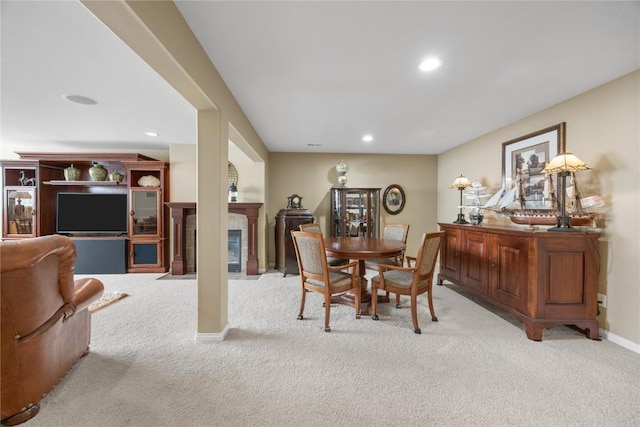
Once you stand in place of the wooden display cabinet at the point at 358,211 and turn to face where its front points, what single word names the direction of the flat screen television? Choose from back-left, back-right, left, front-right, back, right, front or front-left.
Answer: right

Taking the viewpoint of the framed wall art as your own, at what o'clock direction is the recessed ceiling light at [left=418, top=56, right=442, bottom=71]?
The recessed ceiling light is roughly at 11 o'clock from the framed wall art.

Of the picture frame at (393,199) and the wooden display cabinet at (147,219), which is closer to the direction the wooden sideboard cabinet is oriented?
the wooden display cabinet

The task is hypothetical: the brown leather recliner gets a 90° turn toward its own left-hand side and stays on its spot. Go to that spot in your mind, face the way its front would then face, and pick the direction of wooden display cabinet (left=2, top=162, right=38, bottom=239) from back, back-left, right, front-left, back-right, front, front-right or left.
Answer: front-right

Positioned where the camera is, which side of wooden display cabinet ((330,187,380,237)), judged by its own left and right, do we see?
front

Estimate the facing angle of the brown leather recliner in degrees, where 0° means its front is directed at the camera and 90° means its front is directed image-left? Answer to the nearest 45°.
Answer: approximately 225°

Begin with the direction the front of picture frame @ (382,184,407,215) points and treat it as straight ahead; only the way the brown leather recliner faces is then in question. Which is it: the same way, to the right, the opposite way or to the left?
the opposite way

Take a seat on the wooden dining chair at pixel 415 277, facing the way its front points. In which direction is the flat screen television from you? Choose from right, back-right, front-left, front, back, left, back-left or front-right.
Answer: front-left

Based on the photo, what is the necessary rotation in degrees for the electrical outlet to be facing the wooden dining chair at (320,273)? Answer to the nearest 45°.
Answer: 0° — it already faces it

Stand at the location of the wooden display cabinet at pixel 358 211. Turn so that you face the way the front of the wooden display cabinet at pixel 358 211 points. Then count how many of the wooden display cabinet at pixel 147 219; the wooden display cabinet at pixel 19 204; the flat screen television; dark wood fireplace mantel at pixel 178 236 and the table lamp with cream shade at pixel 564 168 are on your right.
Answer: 4

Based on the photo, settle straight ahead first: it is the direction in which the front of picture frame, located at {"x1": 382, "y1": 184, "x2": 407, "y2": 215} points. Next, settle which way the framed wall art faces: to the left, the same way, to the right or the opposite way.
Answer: to the right

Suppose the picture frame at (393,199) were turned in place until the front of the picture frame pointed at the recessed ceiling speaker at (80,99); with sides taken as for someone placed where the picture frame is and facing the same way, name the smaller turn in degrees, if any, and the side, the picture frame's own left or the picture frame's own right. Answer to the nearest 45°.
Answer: approximately 45° to the picture frame's own right

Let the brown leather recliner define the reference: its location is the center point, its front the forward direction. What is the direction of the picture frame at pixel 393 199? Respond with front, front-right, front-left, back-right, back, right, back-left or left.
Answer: front-right

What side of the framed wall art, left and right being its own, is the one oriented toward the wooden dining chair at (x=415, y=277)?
front
